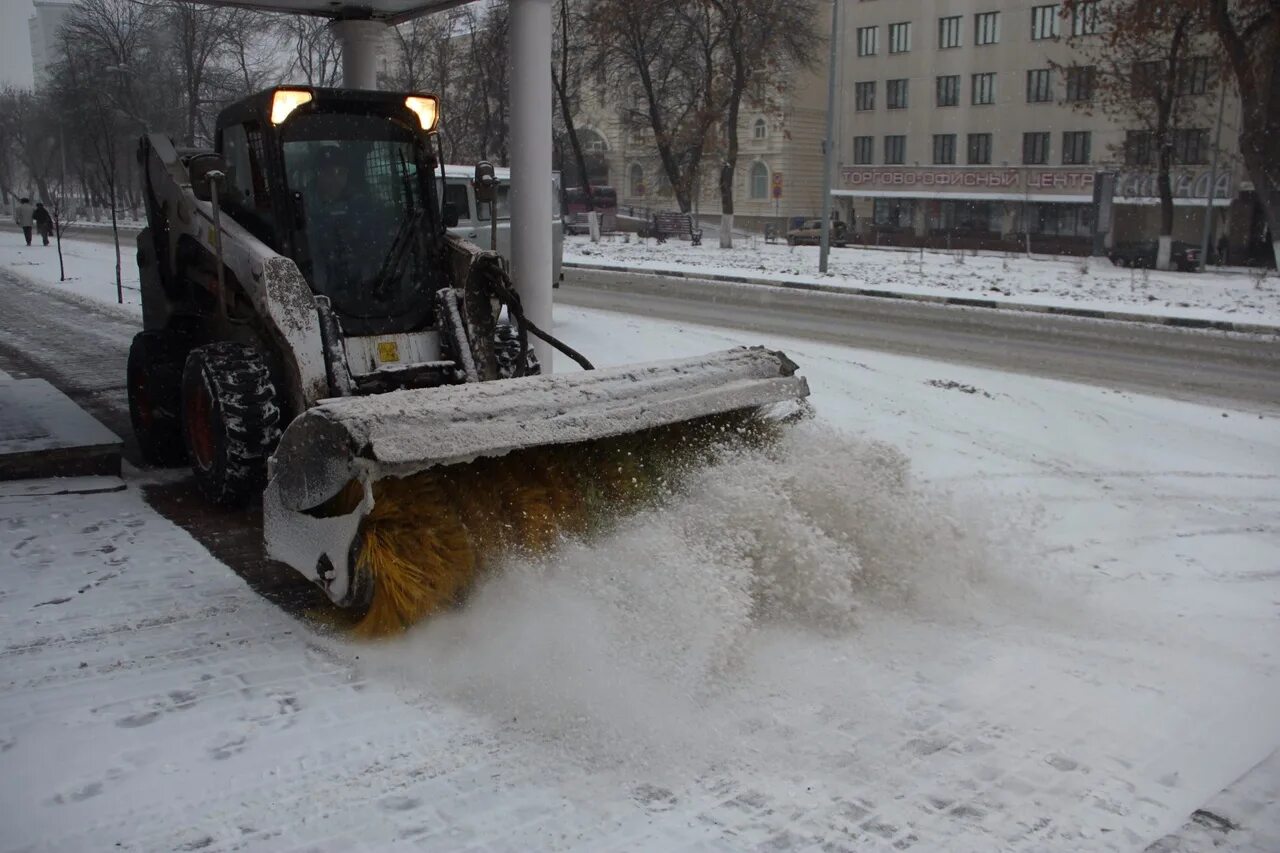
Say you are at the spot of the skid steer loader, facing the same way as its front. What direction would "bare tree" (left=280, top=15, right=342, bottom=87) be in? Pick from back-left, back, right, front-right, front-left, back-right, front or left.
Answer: back-left

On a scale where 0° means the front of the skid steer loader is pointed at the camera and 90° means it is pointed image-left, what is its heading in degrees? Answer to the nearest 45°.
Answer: approximately 315°

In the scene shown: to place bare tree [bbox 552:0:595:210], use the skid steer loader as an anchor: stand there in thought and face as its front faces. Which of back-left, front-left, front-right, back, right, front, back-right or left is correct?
back-left

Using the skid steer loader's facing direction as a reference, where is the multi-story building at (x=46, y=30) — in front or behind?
behind

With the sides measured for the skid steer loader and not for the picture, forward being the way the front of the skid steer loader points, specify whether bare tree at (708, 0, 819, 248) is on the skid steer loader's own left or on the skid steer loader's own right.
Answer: on the skid steer loader's own left

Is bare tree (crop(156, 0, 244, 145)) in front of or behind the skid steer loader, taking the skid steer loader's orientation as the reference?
behind

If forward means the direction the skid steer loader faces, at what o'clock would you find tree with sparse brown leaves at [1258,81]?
The tree with sparse brown leaves is roughly at 9 o'clock from the skid steer loader.

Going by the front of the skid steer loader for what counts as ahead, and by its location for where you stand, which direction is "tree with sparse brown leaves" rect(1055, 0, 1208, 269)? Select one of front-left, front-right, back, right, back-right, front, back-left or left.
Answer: left

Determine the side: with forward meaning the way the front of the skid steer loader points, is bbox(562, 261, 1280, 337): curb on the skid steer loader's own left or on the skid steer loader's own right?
on the skid steer loader's own left

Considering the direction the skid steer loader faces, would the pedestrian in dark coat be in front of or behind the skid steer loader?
behind
